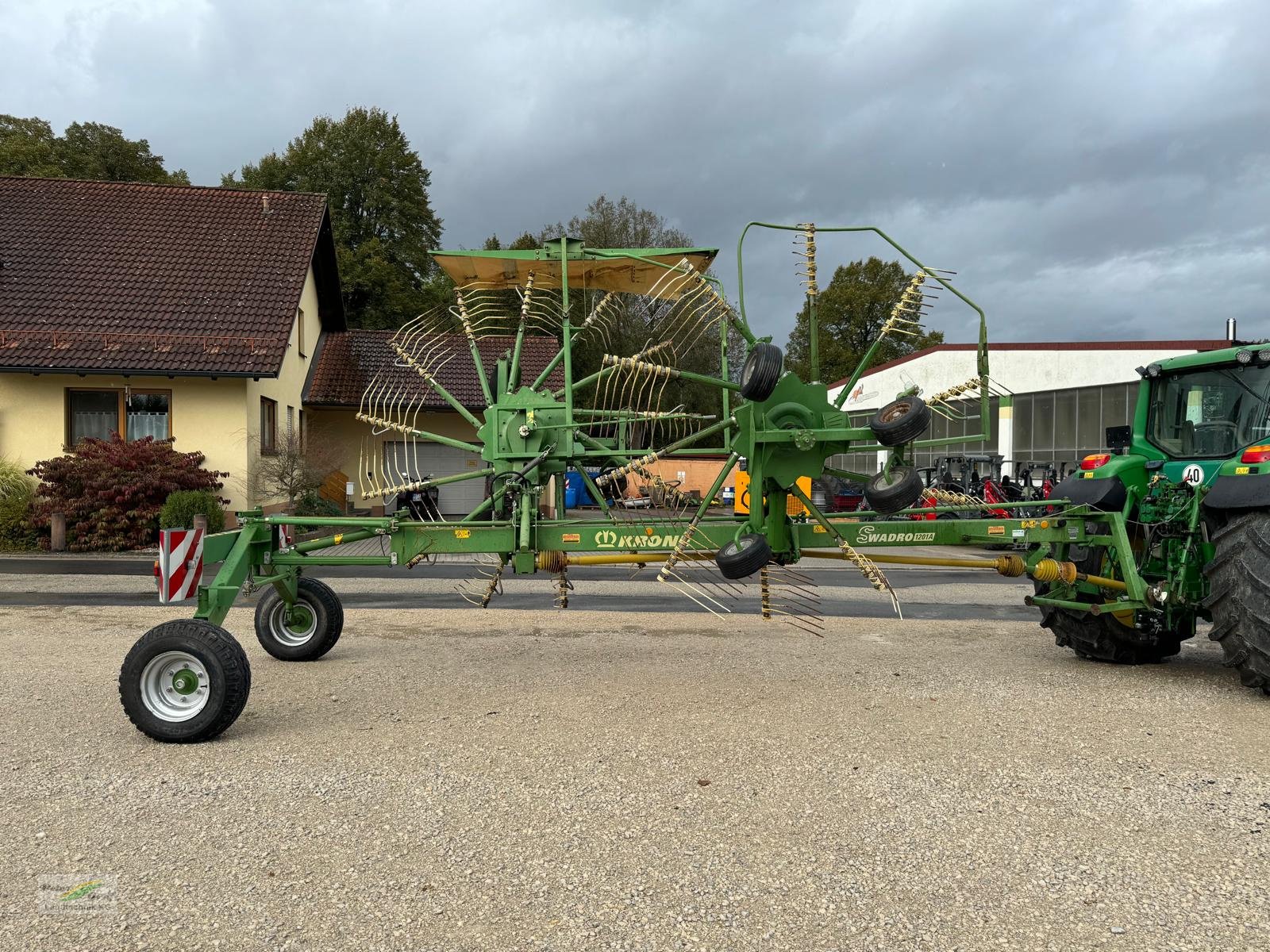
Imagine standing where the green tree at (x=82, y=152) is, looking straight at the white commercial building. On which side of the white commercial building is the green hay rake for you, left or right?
right

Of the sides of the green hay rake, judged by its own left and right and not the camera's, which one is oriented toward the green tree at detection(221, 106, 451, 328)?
left

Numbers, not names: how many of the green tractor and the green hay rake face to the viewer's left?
0

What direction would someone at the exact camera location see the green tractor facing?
facing away from the viewer and to the right of the viewer

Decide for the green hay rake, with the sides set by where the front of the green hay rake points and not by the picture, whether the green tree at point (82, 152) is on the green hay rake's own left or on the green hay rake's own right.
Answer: on the green hay rake's own left

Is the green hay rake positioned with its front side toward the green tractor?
yes

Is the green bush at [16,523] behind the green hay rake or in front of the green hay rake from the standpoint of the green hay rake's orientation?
behind

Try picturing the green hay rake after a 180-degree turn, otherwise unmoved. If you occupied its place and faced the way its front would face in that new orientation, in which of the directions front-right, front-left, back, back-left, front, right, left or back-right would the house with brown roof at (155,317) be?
front-right

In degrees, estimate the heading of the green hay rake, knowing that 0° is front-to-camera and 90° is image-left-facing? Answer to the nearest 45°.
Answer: approximately 270°

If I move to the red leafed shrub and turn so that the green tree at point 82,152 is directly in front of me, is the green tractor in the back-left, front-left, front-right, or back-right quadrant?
back-right

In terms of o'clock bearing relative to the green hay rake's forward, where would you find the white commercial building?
The white commercial building is roughly at 10 o'clock from the green hay rake.
